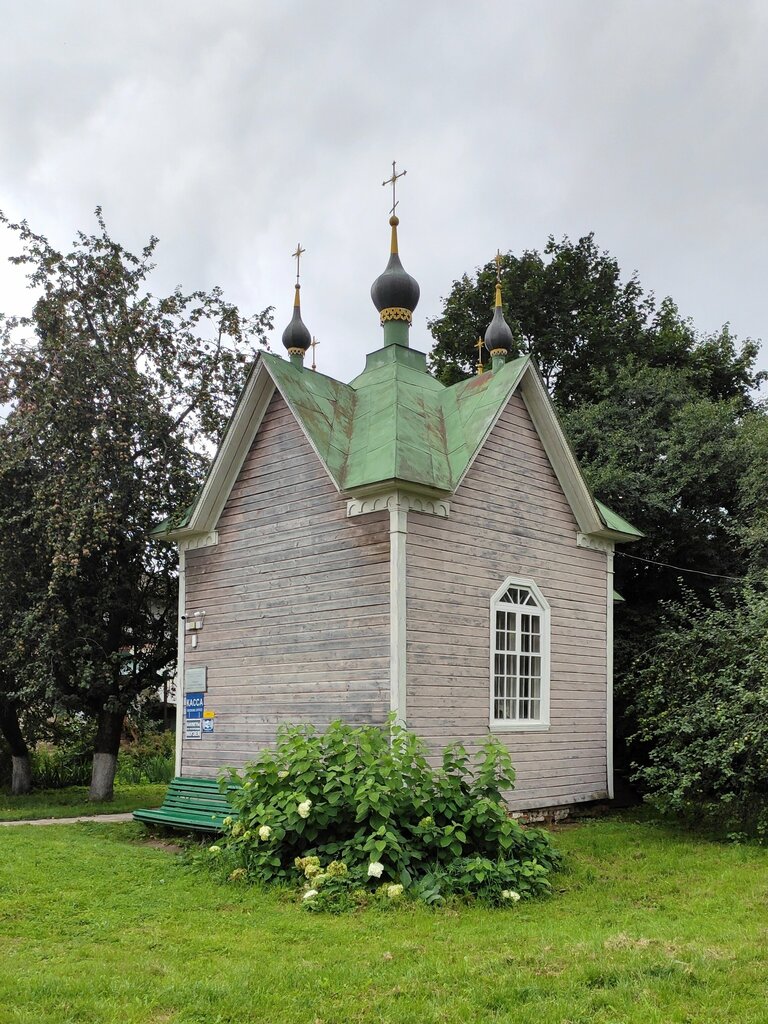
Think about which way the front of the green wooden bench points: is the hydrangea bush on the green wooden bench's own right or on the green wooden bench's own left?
on the green wooden bench's own left

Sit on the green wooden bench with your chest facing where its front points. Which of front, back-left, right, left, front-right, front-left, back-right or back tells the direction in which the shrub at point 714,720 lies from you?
back-left

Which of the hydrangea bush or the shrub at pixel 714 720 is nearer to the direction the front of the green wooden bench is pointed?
the hydrangea bush

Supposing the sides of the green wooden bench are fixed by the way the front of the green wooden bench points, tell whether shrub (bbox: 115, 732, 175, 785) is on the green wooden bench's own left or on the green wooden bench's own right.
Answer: on the green wooden bench's own right

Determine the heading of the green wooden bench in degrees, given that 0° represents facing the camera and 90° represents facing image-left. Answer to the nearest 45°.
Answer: approximately 45°

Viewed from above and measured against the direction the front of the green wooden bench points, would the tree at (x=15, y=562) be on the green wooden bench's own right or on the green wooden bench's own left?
on the green wooden bench's own right
